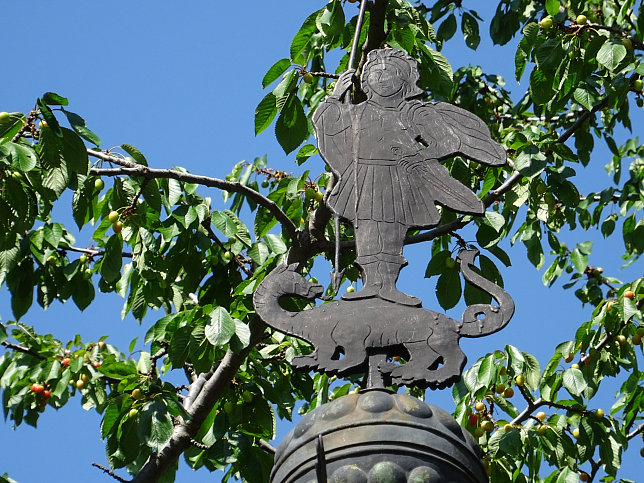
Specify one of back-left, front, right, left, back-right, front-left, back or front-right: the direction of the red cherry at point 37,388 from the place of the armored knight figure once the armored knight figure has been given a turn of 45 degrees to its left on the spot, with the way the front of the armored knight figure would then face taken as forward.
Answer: back

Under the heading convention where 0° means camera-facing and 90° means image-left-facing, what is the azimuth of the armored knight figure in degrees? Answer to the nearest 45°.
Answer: approximately 0°

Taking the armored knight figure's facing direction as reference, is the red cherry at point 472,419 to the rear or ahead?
to the rear
